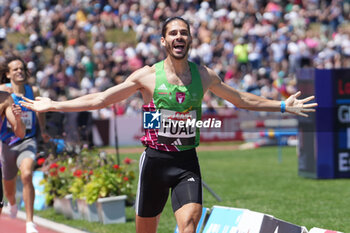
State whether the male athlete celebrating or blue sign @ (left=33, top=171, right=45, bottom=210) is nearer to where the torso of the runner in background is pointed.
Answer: the male athlete celebrating

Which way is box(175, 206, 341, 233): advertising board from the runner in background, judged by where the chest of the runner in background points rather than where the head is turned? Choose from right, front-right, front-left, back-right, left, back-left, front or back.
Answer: front

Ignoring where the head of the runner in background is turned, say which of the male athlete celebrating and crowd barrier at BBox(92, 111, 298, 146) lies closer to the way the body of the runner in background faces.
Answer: the male athlete celebrating

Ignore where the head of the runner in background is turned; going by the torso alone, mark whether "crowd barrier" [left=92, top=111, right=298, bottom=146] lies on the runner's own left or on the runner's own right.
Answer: on the runner's own left

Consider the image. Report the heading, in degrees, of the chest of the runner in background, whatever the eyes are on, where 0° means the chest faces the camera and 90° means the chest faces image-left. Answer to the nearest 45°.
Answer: approximately 315°

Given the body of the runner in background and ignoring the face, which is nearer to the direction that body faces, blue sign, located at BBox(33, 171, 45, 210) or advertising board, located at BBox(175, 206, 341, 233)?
the advertising board
